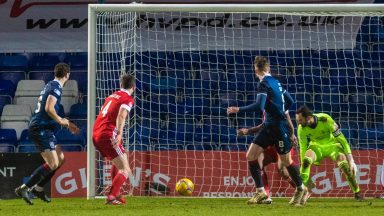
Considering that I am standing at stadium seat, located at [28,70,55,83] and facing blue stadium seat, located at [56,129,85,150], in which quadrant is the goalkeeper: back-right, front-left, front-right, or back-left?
front-left

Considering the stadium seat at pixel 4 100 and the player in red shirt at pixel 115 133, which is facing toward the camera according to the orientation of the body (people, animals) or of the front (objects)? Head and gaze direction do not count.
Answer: the stadium seat

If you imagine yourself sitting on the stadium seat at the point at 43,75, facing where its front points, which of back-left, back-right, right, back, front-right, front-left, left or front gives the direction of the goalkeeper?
front-left

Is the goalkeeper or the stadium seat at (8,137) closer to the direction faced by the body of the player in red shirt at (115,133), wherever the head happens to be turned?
the goalkeeper

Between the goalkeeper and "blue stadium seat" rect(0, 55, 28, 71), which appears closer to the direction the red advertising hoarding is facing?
the goalkeeper

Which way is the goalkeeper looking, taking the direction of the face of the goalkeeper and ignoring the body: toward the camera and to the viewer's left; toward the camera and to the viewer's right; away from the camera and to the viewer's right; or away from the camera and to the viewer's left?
toward the camera and to the viewer's left

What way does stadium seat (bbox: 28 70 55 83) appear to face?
toward the camera

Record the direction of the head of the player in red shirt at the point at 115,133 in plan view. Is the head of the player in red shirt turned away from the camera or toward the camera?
away from the camera

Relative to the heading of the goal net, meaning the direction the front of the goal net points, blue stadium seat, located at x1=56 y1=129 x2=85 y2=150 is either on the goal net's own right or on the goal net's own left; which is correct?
on the goal net's own right

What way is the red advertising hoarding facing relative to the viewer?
toward the camera

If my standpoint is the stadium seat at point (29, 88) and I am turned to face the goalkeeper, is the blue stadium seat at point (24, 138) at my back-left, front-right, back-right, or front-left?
front-right

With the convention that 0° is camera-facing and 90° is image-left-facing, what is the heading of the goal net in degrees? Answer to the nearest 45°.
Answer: approximately 0°
